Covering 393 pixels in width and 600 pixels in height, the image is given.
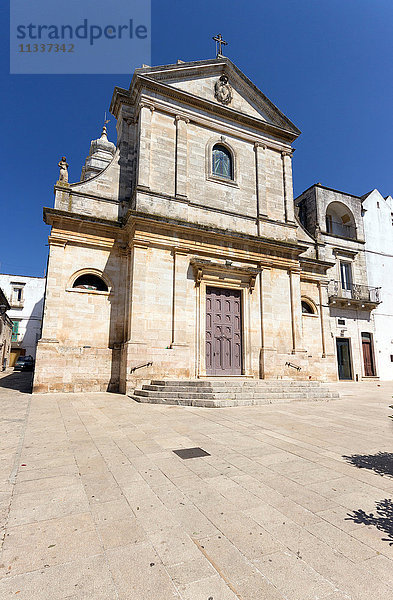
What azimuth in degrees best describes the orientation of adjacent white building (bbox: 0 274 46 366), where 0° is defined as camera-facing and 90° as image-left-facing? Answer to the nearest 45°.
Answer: approximately 0°

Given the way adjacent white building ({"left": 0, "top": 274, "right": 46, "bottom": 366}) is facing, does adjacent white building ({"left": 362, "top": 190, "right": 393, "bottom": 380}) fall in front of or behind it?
in front
